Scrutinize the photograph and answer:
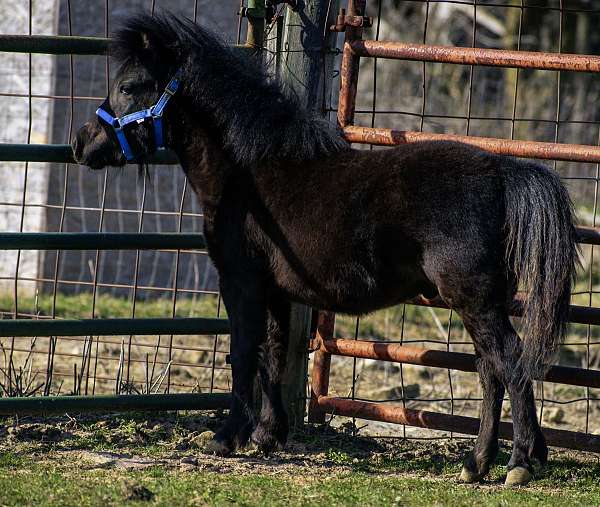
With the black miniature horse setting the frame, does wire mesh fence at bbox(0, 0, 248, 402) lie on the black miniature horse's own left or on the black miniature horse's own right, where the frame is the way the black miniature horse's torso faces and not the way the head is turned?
on the black miniature horse's own right

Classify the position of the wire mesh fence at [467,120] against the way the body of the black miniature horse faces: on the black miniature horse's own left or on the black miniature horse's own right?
on the black miniature horse's own right

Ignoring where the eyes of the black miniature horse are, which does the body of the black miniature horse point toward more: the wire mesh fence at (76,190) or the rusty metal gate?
the wire mesh fence

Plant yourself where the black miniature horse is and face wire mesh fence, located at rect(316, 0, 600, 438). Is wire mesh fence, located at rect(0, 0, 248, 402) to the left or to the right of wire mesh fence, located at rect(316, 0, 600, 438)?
left

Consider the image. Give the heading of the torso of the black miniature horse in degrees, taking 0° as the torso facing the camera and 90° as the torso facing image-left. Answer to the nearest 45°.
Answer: approximately 90°
